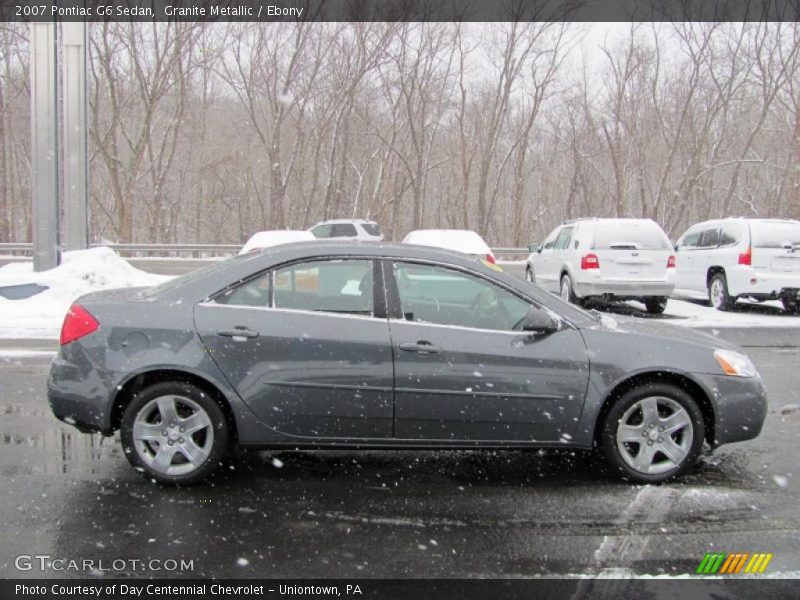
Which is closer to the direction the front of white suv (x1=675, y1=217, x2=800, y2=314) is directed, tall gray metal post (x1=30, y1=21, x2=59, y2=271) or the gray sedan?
the tall gray metal post

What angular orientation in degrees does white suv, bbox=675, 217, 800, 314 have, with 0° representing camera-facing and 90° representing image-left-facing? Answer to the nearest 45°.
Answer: approximately 135°

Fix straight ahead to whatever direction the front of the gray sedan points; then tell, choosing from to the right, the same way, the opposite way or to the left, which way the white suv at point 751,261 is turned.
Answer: to the left

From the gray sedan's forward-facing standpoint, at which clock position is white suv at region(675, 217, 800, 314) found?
The white suv is roughly at 10 o'clock from the gray sedan.

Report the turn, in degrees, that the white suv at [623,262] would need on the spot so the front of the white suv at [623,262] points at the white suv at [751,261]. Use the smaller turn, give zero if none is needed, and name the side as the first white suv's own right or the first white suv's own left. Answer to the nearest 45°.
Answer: approximately 135° to the first white suv's own right

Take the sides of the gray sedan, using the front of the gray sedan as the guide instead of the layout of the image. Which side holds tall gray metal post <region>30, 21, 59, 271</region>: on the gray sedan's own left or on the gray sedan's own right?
on the gray sedan's own left

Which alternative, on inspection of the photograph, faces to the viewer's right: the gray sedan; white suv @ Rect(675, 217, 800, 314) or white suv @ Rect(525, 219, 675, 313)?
the gray sedan

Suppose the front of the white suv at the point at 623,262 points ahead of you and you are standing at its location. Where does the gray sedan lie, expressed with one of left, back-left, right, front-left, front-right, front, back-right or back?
back-left

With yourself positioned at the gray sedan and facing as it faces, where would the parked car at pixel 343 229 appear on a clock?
The parked car is roughly at 9 o'clock from the gray sedan.

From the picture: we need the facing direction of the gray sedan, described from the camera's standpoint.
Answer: facing to the right of the viewer

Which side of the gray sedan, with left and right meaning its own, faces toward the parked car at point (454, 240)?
left

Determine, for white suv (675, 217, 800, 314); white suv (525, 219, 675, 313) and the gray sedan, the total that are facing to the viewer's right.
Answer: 1

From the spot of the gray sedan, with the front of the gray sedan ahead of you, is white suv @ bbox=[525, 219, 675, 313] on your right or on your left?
on your left

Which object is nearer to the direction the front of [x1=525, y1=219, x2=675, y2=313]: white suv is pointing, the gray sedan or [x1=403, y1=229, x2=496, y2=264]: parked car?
the parked car

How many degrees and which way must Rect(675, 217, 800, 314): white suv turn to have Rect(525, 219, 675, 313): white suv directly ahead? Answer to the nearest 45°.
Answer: approximately 90° to its left

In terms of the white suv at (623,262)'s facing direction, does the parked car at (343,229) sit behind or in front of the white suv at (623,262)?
in front

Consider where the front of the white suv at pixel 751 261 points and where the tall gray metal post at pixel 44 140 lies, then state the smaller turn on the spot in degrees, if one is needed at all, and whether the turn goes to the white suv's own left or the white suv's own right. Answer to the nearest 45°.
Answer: approximately 45° to the white suv's own left
